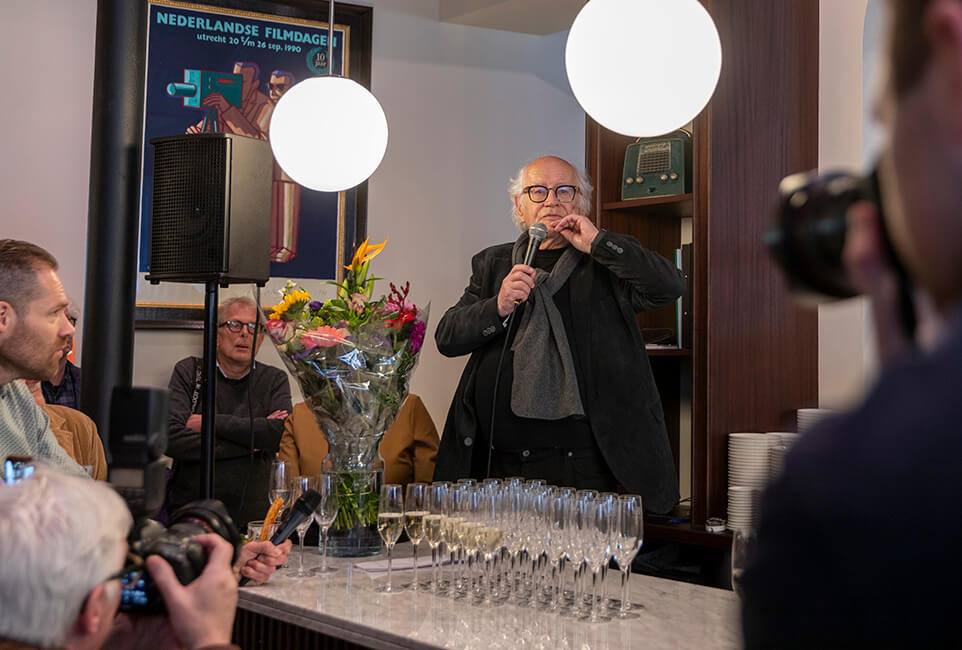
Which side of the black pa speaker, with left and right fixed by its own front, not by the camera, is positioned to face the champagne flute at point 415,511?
left

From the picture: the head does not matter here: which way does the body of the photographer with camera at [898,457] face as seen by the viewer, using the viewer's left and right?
facing away from the viewer and to the left of the viewer

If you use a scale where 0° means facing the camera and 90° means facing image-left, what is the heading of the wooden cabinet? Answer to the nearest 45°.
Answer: approximately 45°

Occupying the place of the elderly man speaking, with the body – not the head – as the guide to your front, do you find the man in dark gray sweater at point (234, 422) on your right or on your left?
on your right

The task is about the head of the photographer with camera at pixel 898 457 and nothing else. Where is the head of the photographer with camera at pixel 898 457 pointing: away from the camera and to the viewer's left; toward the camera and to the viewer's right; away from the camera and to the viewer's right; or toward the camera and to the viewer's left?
away from the camera and to the viewer's left

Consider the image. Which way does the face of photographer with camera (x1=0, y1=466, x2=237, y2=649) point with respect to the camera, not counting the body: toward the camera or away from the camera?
away from the camera

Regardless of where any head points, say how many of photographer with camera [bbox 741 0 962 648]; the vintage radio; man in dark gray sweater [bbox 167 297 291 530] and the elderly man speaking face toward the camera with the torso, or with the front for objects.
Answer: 3

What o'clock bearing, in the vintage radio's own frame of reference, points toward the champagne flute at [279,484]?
The champagne flute is roughly at 1 o'clock from the vintage radio.
